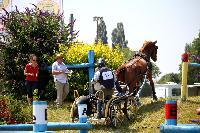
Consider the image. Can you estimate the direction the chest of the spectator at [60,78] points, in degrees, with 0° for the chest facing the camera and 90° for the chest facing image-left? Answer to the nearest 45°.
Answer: approximately 315°

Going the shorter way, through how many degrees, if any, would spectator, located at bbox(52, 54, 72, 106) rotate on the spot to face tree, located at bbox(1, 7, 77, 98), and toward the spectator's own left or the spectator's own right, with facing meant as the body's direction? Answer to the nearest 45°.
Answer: approximately 180°

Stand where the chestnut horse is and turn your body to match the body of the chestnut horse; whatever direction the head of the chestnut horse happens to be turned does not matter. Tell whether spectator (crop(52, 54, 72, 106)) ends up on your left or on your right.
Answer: on your left

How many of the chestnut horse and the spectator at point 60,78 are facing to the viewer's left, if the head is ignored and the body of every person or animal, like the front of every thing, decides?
0

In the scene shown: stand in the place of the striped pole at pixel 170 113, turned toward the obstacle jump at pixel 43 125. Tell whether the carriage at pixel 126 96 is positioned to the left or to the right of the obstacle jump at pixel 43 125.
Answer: right

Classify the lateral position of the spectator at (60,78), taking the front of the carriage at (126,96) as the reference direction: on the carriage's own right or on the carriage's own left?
on the carriage's own left

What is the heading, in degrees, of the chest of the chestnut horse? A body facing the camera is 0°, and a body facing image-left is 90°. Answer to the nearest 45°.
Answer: approximately 225°

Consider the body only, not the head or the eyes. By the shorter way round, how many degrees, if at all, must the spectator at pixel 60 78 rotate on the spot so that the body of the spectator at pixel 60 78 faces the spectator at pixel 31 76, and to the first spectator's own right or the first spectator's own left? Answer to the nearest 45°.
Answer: approximately 135° to the first spectator's own right

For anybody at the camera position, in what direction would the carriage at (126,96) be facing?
facing away from the viewer and to the right of the viewer

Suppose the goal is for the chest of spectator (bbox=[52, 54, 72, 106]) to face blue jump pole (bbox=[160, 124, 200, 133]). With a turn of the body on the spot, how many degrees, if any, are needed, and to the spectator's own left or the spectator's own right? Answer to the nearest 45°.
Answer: approximately 45° to the spectator's own right

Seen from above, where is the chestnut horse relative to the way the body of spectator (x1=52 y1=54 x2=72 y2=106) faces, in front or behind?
in front
